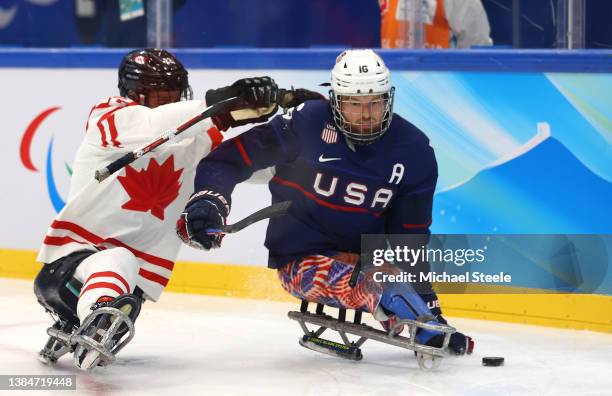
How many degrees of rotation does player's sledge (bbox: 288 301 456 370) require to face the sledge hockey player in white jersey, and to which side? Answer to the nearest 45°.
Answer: approximately 135° to its right

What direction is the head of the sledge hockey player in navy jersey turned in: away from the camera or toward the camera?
toward the camera

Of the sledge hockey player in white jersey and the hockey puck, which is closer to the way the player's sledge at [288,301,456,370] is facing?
the hockey puck

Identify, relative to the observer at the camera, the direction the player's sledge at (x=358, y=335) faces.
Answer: facing the viewer and to the right of the viewer

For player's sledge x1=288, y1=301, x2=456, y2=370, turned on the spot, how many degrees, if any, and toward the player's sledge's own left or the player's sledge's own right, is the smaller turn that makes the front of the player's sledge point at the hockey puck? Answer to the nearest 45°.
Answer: approximately 45° to the player's sledge's own left
